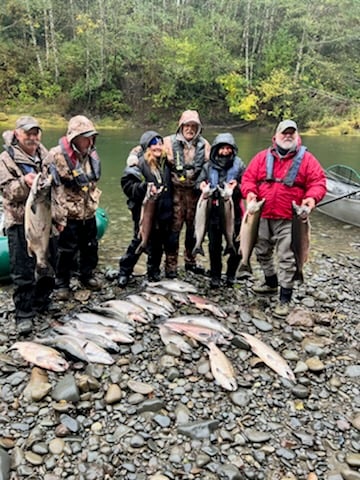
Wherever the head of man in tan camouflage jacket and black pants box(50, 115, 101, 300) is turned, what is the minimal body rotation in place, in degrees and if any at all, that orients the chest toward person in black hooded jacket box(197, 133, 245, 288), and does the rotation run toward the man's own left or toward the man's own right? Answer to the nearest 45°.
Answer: approximately 45° to the man's own left

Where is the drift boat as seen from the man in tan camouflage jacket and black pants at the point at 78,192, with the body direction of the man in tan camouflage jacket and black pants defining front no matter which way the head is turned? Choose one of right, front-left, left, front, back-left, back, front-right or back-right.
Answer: left

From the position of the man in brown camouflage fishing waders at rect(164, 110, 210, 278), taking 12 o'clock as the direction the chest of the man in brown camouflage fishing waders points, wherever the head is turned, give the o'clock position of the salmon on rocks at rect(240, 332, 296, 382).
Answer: The salmon on rocks is roughly at 11 o'clock from the man in brown camouflage fishing waders.

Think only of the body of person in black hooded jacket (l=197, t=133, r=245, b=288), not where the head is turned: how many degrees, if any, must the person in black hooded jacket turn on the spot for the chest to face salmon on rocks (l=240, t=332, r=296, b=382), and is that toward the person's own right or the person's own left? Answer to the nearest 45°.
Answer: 0° — they already face it

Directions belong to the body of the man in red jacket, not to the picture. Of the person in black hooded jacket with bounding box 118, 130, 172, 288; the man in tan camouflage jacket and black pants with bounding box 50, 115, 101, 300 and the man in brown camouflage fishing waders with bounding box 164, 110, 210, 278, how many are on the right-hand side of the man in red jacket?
3

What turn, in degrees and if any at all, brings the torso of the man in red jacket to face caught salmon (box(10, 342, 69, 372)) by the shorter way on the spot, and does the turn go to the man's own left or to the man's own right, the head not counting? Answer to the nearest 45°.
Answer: approximately 45° to the man's own right

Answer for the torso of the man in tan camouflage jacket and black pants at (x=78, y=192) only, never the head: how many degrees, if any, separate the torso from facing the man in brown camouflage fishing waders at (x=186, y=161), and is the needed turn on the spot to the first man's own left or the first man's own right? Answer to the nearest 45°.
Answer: approximately 45° to the first man's own left
